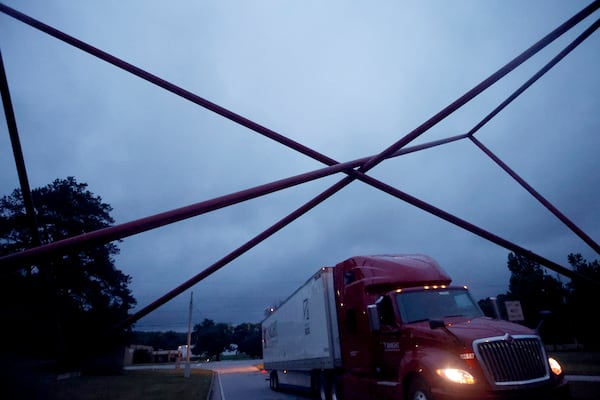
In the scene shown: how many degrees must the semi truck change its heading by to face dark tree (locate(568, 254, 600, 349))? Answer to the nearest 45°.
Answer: approximately 90° to its left

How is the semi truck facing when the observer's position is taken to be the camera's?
facing the viewer and to the right of the viewer
